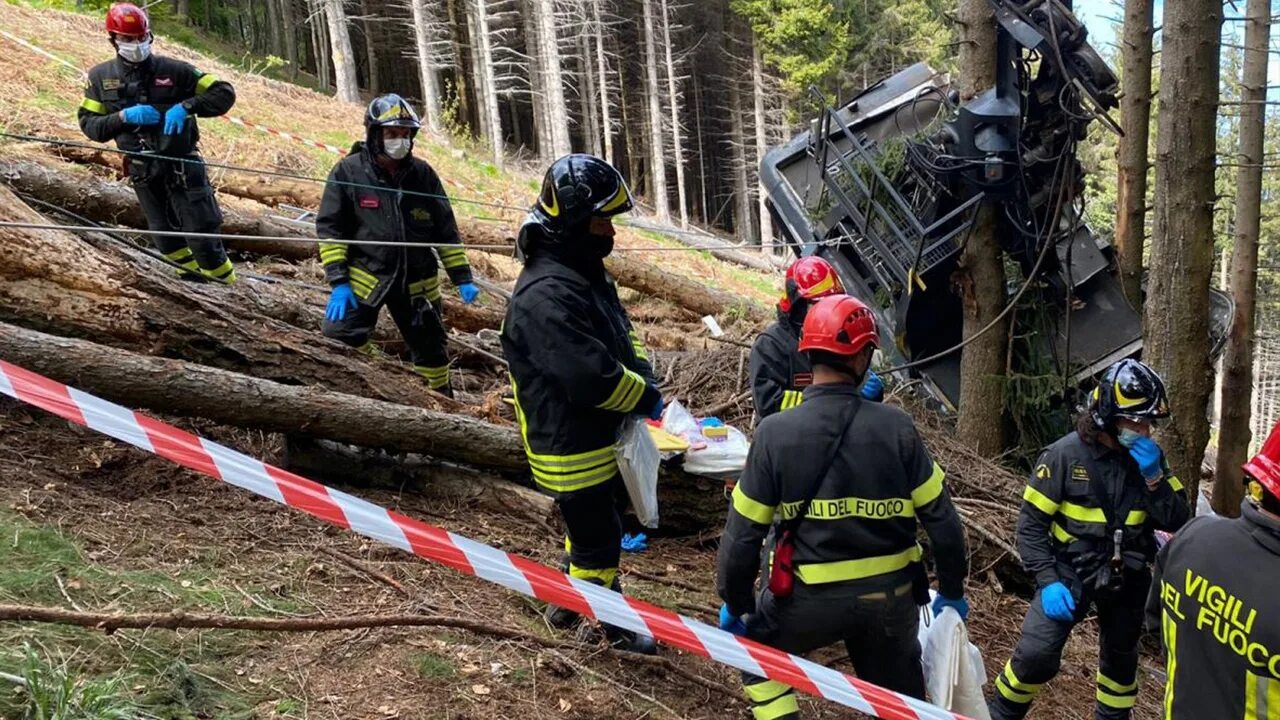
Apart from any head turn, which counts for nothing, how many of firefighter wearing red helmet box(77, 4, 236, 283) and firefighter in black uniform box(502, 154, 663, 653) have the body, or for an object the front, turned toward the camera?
1

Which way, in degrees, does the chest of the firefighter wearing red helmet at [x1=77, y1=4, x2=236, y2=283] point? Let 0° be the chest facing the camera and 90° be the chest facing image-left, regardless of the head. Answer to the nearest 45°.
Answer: approximately 0°

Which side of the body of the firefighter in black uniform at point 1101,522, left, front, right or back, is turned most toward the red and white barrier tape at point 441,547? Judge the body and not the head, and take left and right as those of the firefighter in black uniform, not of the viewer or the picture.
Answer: right

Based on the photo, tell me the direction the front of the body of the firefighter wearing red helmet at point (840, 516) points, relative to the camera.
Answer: away from the camera

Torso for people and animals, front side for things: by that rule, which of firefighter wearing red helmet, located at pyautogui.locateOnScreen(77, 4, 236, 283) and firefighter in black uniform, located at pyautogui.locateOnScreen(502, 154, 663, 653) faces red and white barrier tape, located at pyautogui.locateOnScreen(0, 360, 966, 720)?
the firefighter wearing red helmet

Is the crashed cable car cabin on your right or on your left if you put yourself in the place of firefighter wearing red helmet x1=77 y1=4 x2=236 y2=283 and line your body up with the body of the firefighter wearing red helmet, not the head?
on your left

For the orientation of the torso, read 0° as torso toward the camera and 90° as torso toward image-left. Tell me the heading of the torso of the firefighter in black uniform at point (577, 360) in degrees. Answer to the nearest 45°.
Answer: approximately 270°

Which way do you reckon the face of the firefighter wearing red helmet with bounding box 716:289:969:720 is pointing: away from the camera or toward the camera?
away from the camera
